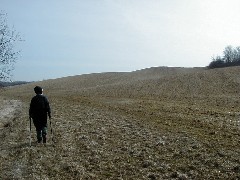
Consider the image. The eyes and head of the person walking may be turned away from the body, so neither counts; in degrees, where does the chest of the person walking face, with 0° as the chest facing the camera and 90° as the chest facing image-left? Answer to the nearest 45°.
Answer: approximately 180°
